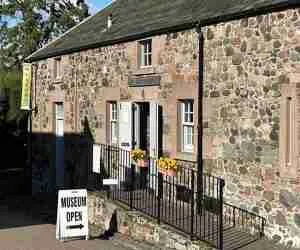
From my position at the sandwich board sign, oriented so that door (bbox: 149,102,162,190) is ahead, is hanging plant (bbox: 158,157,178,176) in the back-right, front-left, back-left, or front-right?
front-right

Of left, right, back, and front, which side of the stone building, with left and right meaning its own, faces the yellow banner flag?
right

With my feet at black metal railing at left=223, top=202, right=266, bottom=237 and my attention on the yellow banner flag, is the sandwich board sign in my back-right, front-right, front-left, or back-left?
front-left

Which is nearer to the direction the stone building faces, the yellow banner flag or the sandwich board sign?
the sandwich board sign

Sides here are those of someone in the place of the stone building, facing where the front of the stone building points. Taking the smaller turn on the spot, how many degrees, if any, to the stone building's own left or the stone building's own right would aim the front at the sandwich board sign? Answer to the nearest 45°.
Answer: approximately 45° to the stone building's own right

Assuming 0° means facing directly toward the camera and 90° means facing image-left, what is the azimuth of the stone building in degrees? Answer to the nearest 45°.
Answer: approximately 45°
